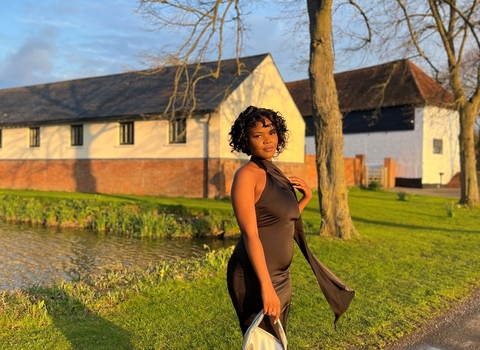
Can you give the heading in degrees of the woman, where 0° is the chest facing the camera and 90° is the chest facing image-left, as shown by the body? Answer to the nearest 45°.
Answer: approximately 315°

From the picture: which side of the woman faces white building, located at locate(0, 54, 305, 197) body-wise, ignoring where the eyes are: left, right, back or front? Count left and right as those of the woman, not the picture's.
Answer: back

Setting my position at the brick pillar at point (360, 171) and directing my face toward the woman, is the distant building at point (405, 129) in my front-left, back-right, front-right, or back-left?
back-left

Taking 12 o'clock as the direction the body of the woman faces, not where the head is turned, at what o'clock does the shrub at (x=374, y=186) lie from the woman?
The shrub is roughly at 8 o'clock from the woman.

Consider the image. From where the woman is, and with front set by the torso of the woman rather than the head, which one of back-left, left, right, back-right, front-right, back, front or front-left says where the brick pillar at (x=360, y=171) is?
back-left

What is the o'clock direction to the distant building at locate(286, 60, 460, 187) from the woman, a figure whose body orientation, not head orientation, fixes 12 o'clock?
The distant building is roughly at 8 o'clock from the woman.
